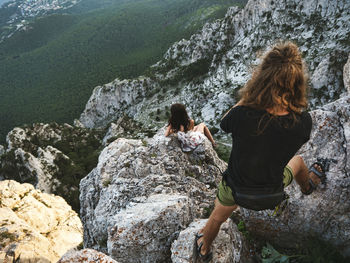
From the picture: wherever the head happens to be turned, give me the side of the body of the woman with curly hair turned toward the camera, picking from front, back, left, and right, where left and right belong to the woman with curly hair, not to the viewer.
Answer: back

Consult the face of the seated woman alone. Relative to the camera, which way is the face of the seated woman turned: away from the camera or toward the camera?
away from the camera

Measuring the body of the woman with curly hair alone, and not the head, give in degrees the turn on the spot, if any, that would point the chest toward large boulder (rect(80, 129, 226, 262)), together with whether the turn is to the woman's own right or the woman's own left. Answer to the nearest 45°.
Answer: approximately 45° to the woman's own left

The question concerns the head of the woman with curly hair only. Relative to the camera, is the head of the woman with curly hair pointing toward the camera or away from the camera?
away from the camera
